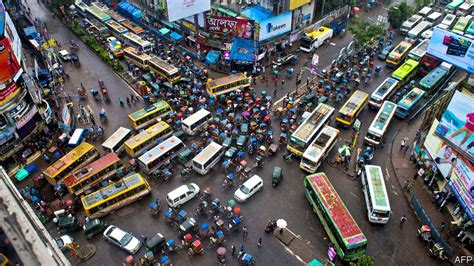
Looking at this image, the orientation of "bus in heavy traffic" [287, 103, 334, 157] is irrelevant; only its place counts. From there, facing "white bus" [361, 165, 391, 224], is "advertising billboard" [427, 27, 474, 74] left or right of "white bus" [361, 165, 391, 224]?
left

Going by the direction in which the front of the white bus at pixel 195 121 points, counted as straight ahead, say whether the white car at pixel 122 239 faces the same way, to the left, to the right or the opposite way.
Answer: to the left

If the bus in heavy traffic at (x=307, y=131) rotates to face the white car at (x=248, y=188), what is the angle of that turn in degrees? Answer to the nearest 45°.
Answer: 0° — it already faces it

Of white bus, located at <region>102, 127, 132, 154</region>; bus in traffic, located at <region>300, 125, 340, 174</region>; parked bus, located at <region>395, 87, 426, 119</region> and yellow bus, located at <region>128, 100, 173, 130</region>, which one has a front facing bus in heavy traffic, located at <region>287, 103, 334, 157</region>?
parked bus, located at <region>395, 87, 426, 119</region>

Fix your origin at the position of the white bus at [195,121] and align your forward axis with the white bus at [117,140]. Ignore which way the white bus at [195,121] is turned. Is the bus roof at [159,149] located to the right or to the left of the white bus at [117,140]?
left

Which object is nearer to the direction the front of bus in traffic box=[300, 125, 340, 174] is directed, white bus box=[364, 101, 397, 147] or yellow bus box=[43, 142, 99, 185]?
the yellow bus
